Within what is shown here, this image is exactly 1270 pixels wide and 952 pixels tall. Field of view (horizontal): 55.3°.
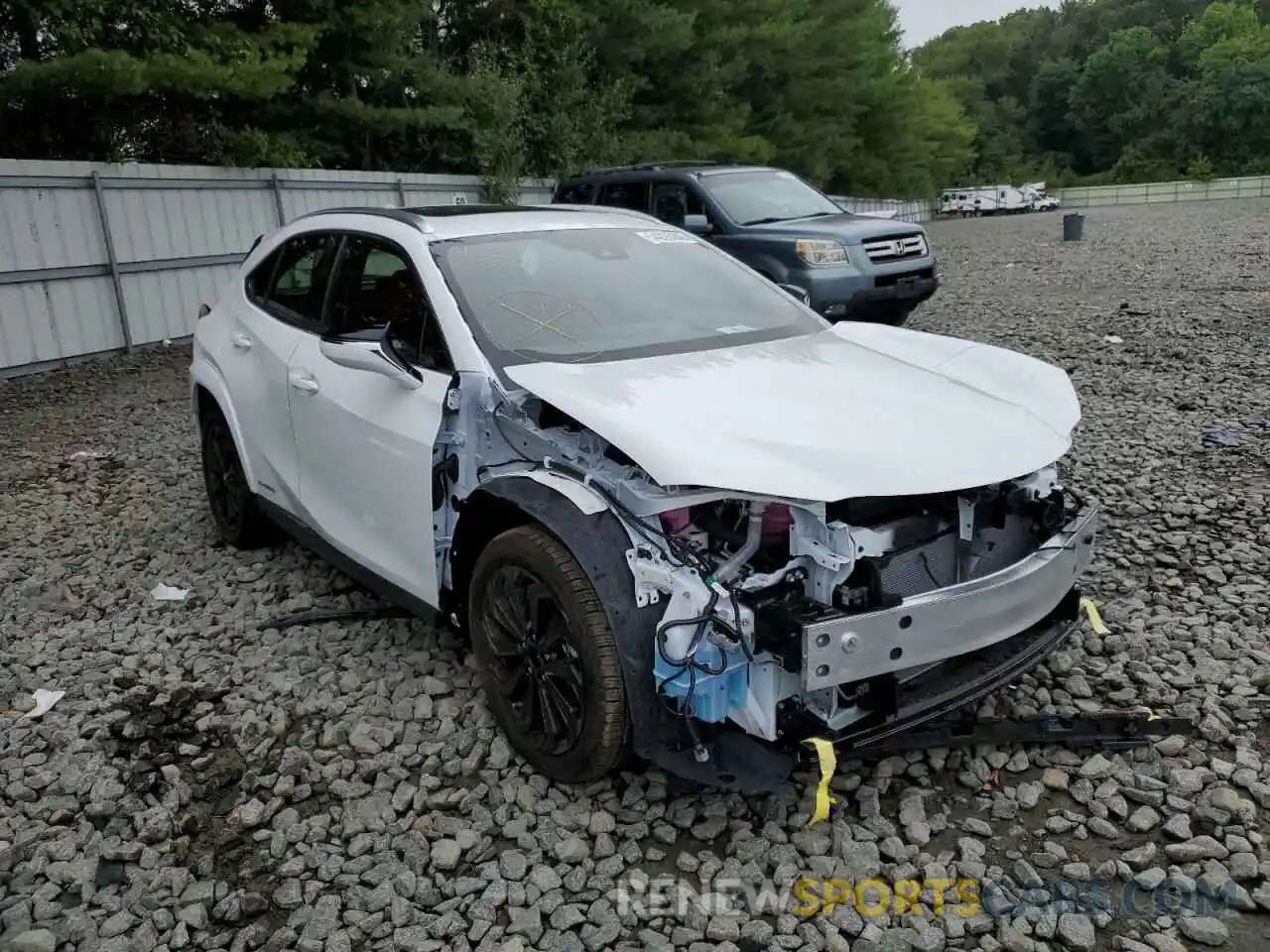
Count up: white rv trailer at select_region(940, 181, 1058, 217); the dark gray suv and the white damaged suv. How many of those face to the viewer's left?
0

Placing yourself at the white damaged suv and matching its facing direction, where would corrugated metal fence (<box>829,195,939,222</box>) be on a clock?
The corrugated metal fence is roughly at 8 o'clock from the white damaged suv.

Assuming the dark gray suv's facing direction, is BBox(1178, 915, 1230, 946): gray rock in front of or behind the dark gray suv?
in front

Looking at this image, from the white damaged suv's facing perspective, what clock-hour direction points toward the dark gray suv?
The dark gray suv is roughly at 8 o'clock from the white damaged suv.

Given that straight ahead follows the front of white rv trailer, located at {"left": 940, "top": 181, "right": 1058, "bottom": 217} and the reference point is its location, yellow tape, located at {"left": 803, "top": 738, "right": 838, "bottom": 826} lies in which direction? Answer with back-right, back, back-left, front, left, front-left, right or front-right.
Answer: right

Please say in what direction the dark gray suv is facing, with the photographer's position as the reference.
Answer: facing the viewer and to the right of the viewer

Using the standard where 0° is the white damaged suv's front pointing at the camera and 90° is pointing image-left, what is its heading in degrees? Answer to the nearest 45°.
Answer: approximately 315°

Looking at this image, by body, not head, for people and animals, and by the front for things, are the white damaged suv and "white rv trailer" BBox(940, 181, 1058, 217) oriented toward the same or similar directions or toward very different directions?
same or similar directions

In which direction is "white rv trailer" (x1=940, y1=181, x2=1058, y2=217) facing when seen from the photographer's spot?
facing to the right of the viewer

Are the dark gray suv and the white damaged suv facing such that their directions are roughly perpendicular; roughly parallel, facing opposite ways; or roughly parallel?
roughly parallel

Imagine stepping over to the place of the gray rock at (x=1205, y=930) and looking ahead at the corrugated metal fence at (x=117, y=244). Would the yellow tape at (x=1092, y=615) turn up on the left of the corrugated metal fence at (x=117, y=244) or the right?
right

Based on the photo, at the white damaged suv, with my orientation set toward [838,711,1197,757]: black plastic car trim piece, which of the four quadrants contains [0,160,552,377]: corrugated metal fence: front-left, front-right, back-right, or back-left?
back-left

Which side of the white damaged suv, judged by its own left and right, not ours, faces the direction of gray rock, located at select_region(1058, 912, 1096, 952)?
front

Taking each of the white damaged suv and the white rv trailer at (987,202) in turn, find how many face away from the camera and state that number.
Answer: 0

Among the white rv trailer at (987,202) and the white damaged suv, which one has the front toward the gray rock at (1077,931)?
the white damaged suv
